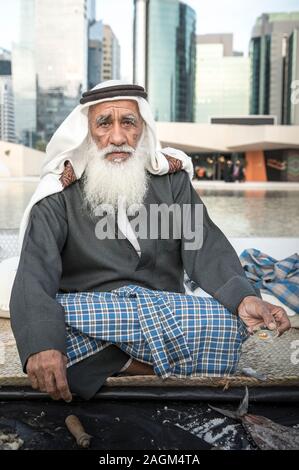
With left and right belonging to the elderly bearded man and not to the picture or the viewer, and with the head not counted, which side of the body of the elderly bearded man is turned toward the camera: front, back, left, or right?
front

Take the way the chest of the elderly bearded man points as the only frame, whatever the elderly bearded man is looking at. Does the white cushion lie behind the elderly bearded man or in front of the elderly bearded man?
behind

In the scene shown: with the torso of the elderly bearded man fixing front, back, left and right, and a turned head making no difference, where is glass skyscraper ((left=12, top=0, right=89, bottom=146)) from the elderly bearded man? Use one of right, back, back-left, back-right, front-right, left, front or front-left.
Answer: back

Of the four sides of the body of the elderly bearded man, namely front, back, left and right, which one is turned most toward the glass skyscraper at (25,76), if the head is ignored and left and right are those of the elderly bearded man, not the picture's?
back

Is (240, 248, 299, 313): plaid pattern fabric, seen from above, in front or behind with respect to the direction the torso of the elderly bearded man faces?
behind
